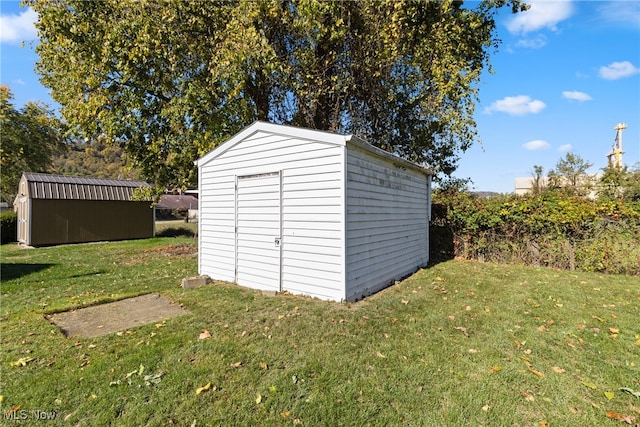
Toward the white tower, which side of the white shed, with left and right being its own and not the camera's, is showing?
back

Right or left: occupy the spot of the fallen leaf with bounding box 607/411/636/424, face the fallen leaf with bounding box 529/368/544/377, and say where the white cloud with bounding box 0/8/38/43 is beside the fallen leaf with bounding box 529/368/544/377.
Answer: left

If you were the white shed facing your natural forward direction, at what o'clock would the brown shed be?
The brown shed is roughly at 3 o'clock from the white shed.

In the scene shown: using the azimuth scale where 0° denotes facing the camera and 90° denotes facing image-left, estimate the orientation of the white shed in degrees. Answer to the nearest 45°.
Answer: approximately 45°

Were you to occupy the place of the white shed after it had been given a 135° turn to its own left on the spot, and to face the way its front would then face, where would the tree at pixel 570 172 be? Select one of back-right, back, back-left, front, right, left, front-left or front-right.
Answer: front-left

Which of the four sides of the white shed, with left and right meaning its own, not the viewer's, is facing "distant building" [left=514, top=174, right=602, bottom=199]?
back

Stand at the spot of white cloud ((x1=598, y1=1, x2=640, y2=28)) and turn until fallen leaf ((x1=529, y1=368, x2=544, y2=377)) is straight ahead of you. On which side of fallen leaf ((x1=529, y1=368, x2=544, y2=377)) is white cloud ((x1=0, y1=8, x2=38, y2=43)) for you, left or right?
right

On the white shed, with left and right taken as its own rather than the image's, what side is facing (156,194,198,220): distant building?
right

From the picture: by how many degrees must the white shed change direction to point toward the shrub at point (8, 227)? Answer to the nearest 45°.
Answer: approximately 90° to its right

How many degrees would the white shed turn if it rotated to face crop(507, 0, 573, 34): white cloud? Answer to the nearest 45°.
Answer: approximately 180°

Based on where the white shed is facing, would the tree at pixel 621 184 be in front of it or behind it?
behind

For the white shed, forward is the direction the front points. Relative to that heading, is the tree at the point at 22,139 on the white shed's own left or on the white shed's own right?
on the white shed's own right

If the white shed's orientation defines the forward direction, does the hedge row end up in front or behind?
behind

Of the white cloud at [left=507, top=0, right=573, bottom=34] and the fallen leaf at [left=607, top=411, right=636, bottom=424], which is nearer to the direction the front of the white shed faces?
the fallen leaf

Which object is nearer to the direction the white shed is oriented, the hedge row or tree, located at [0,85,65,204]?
the tree
